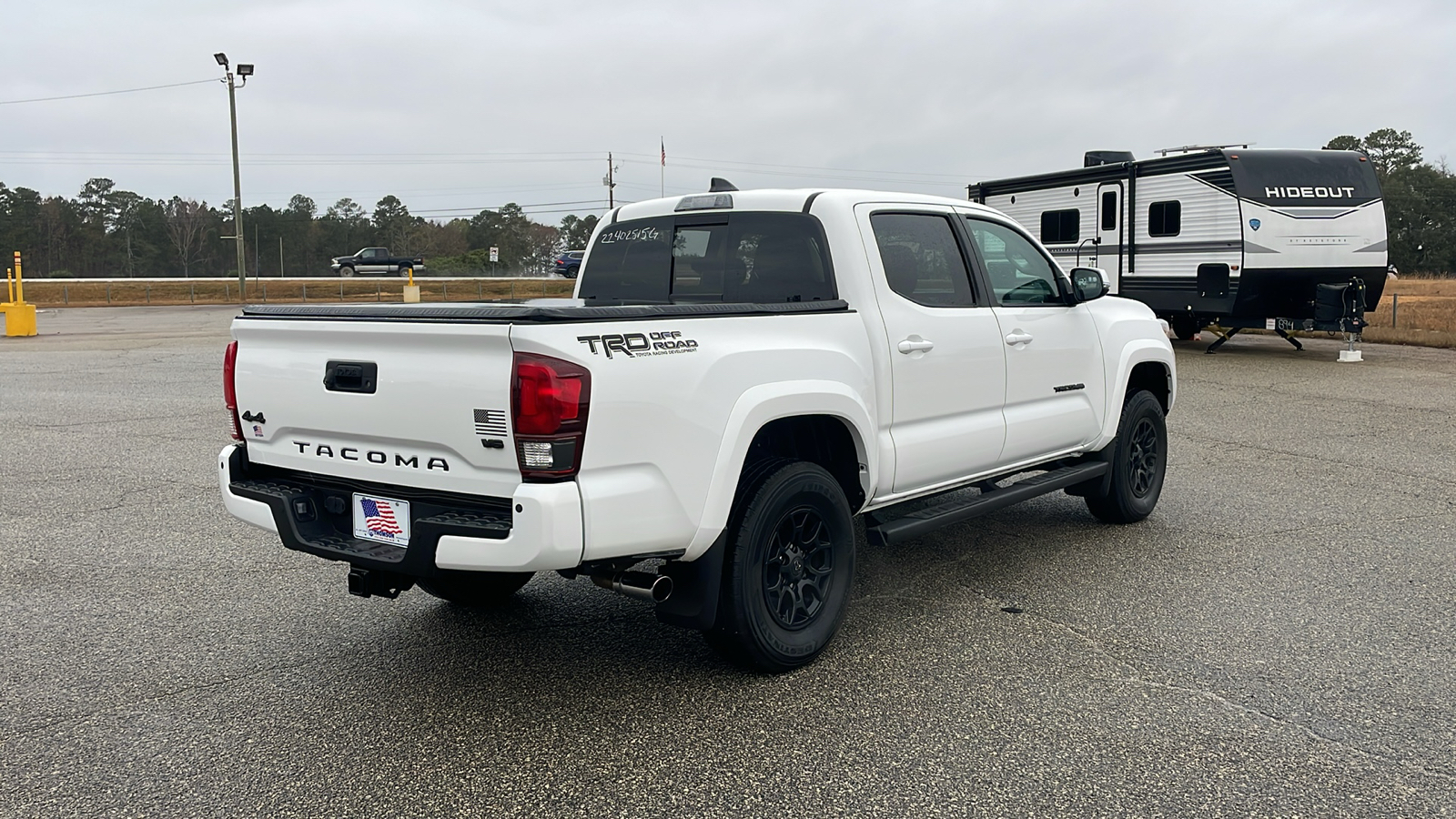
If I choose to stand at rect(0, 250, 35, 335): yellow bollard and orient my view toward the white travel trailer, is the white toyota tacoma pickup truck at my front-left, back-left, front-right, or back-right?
front-right

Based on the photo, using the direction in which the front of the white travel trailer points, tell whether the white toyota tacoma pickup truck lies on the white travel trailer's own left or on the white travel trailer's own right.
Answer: on the white travel trailer's own right

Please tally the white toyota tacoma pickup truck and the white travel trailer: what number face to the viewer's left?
0

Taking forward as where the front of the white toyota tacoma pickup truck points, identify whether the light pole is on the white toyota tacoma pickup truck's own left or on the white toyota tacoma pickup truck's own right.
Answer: on the white toyota tacoma pickup truck's own left

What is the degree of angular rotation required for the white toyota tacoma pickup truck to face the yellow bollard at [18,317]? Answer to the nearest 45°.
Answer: approximately 90° to its left

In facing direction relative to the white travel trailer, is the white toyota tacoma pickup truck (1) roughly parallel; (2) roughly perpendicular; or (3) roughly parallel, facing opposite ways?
roughly perpendicular

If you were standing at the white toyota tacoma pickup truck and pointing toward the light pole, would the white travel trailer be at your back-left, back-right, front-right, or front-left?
front-right

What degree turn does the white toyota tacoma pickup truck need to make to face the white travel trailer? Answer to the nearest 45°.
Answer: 0° — it already faces it

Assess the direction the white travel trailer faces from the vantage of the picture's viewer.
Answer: facing the viewer and to the right of the viewer

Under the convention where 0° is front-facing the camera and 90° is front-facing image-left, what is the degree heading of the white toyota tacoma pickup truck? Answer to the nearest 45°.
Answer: approximately 225°

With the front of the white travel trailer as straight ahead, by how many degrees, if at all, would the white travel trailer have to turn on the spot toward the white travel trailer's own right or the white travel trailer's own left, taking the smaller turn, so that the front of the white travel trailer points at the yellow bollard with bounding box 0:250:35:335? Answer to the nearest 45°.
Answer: approximately 135° to the white travel trailer's own right

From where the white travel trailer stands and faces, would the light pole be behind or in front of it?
behind
